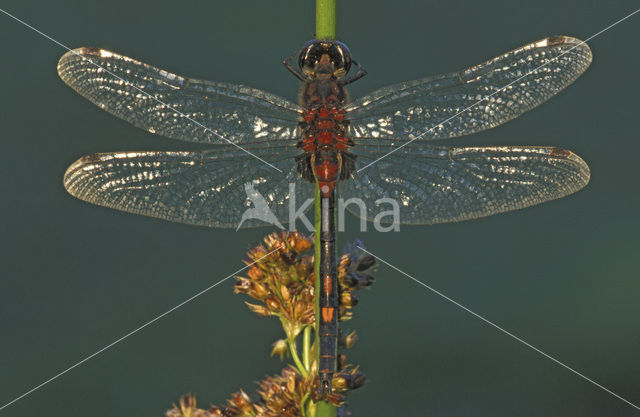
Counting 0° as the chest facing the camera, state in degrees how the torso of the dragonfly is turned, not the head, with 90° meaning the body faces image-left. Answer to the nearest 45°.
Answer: approximately 180°
